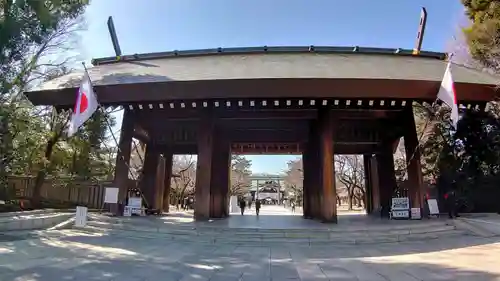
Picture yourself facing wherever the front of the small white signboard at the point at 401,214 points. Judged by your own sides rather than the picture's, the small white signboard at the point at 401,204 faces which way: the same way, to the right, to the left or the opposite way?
the same way

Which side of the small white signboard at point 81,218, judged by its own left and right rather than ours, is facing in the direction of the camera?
front

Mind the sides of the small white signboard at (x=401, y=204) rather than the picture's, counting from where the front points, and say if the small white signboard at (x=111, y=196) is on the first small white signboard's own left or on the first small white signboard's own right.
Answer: on the first small white signboard's own right

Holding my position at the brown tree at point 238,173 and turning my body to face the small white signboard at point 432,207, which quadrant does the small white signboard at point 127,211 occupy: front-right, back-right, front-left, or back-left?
front-right

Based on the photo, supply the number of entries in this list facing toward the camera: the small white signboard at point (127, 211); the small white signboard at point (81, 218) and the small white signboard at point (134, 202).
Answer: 3

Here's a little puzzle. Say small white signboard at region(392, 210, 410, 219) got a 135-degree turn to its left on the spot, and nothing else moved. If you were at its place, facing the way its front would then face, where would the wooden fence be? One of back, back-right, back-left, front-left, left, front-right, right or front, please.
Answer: back-left

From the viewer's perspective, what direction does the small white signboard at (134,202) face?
toward the camera

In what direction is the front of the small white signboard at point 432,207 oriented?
toward the camera

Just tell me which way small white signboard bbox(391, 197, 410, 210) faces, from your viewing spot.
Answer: facing the viewer

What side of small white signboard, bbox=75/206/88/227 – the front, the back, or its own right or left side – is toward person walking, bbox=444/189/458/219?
left

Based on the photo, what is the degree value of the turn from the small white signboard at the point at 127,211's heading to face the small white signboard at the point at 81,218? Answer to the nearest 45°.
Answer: approximately 45° to its right

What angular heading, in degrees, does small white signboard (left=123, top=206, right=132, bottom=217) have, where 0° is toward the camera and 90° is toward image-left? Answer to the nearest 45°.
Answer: approximately 0°

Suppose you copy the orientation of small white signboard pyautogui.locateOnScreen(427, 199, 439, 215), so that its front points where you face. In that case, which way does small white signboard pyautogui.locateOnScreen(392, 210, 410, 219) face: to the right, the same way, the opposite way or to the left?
the same way

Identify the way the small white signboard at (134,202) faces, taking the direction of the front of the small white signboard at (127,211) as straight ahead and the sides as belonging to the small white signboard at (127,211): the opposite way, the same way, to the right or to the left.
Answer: the same way

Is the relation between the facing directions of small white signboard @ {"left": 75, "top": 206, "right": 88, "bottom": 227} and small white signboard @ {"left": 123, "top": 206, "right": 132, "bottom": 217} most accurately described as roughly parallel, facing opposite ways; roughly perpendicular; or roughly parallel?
roughly parallel
